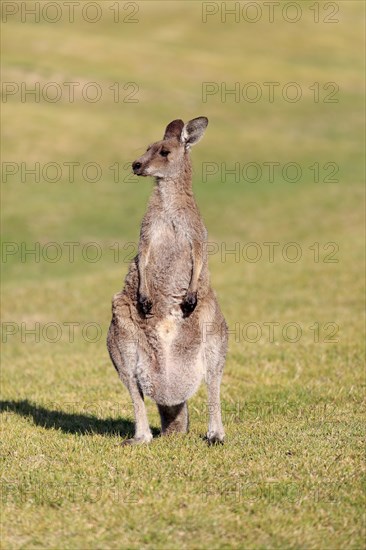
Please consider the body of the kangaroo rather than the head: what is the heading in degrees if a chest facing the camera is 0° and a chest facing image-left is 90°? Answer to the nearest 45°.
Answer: approximately 0°
